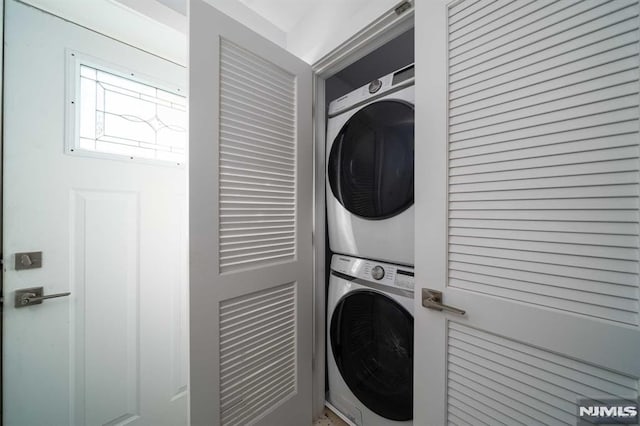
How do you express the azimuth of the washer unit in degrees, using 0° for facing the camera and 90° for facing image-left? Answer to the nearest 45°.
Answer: approximately 45°

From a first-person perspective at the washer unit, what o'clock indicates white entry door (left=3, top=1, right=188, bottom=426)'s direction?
The white entry door is roughly at 1 o'clock from the washer unit.

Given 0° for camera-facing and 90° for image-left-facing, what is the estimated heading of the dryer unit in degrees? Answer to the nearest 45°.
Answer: approximately 45°
